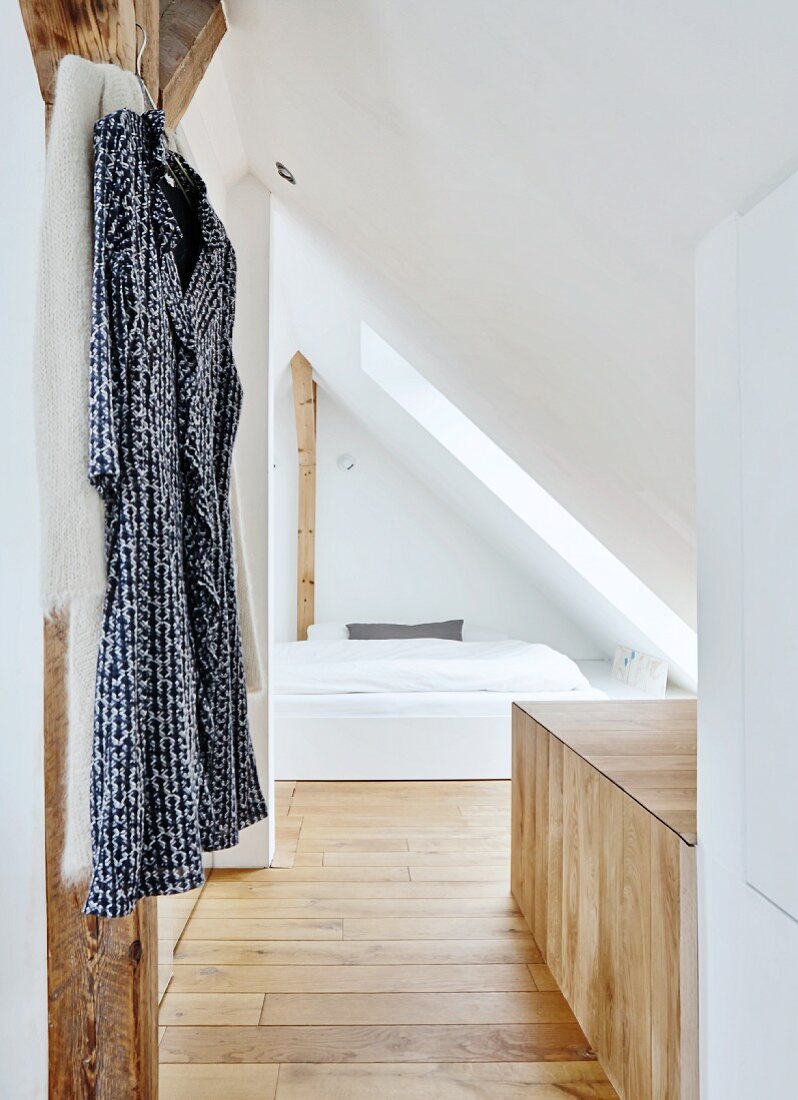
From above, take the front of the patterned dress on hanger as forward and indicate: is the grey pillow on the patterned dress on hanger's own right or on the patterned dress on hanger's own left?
on the patterned dress on hanger's own left

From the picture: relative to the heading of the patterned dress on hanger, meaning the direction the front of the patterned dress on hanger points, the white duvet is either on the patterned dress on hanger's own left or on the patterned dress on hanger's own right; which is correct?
on the patterned dress on hanger's own left

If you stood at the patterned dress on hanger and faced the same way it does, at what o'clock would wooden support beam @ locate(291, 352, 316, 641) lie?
The wooden support beam is roughly at 8 o'clock from the patterned dress on hanger.

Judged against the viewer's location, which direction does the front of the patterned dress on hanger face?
facing the viewer and to the right of the viewer

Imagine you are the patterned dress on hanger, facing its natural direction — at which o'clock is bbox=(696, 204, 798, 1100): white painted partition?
The white painted partition is roughly at 11 o'clock from the patterned dress on hanger.

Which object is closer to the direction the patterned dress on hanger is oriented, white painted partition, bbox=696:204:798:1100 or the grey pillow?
the white painted partition

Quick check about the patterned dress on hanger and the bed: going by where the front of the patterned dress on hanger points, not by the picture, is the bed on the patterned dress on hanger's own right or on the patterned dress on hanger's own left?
on the patterned dress on hanger's own left
